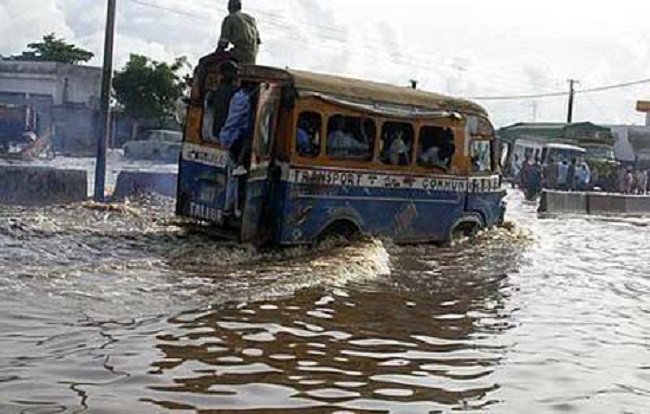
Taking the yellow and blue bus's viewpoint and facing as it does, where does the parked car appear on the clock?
The parked car is roughly at 10 o'clock from the yellow and blue bus.

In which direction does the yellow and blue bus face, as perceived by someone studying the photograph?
facing away from the viewer and to the right of the viewer

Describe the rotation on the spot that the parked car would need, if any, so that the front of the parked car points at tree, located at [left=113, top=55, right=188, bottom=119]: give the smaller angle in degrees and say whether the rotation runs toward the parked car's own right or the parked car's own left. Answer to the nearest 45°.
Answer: approximately 90° to the parked car's own right

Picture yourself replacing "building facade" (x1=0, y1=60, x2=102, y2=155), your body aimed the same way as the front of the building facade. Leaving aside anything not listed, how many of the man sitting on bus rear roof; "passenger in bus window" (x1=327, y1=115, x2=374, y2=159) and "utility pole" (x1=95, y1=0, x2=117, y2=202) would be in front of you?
3

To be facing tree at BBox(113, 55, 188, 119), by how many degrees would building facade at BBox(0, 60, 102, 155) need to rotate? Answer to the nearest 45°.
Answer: approximately 90° to its left

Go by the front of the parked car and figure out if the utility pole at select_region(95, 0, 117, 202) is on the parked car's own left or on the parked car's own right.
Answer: on the parked car's own left

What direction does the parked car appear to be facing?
to the viewer's left
